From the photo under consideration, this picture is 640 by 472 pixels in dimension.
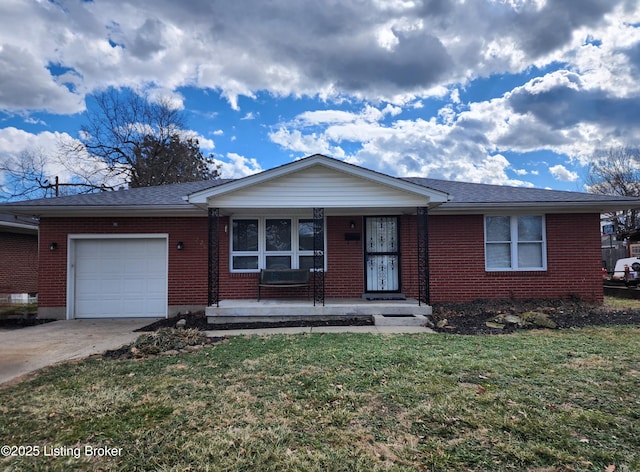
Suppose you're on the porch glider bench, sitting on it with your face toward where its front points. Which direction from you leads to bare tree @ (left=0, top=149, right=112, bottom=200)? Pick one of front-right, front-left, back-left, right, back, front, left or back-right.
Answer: back-right

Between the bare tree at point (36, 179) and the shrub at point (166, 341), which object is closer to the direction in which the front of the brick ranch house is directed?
the shrub

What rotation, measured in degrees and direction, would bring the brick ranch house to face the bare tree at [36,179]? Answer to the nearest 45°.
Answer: approximately 135° to its right

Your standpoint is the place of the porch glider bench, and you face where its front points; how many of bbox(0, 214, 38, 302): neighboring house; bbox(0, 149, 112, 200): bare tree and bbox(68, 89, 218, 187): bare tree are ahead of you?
0

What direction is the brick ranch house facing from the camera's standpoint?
toward the camera

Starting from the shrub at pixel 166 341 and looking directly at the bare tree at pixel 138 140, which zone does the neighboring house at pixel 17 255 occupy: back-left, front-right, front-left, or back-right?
front-left

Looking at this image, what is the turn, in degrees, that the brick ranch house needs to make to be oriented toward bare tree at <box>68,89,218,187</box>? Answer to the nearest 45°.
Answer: approximately 135° to its right

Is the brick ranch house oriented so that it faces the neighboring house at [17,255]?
no
